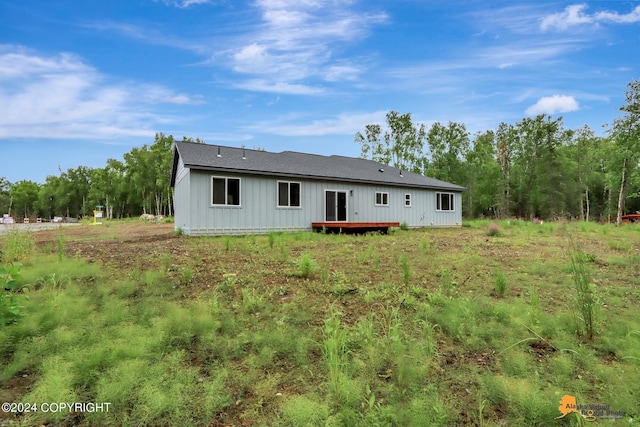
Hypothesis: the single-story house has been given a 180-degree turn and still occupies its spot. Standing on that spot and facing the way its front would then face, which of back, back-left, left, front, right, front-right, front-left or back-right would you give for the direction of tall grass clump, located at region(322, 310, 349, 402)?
front-right

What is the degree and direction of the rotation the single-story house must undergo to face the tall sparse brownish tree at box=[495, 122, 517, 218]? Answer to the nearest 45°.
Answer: approximately 90° to its right

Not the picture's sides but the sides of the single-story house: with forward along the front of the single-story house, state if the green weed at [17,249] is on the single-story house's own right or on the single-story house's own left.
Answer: on the single-story house's own left

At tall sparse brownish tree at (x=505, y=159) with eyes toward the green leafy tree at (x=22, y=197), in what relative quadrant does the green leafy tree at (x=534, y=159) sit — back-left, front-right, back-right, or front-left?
back-left

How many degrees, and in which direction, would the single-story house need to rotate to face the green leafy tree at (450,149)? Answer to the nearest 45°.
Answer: approximately 90° to its right

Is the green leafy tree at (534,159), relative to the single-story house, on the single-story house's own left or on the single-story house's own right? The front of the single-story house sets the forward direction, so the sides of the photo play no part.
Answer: on the single-story house's own right

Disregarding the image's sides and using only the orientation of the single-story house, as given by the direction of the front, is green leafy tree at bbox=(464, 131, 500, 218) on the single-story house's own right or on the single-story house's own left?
on the single-story house's own right

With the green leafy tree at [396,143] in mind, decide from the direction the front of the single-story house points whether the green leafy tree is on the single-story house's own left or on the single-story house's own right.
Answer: on the single-story house's own right

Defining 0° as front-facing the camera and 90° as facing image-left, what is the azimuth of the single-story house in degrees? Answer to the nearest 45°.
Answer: approximately 135°
